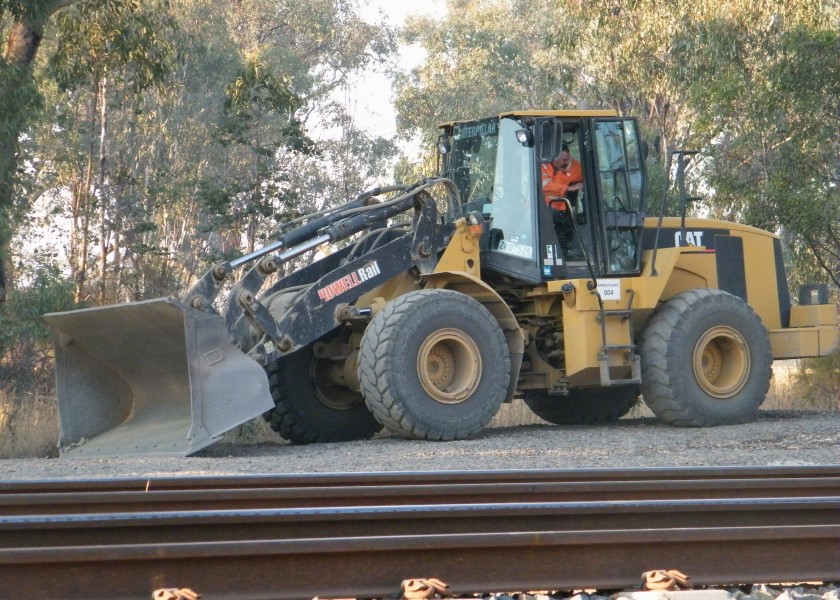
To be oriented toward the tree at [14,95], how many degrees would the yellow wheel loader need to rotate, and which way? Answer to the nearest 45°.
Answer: approximately 90° to its right

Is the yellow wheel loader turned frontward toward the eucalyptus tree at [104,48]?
no

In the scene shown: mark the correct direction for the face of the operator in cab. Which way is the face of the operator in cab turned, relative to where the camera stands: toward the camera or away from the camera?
toward the camera
